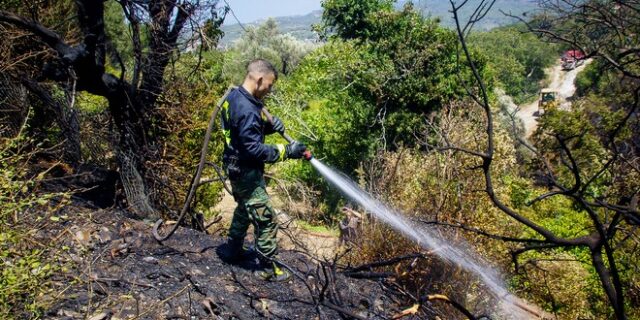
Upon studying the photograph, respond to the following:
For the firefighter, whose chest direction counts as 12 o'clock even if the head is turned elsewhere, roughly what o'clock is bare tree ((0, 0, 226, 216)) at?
The bare tree is roughly at 7 o'clock from the firefighter.

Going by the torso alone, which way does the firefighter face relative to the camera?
to the viewer's right

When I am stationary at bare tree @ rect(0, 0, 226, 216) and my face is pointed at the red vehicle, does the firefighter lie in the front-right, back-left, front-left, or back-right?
back-right

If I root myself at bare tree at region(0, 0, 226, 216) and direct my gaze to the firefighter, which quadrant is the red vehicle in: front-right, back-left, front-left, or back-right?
front-left
